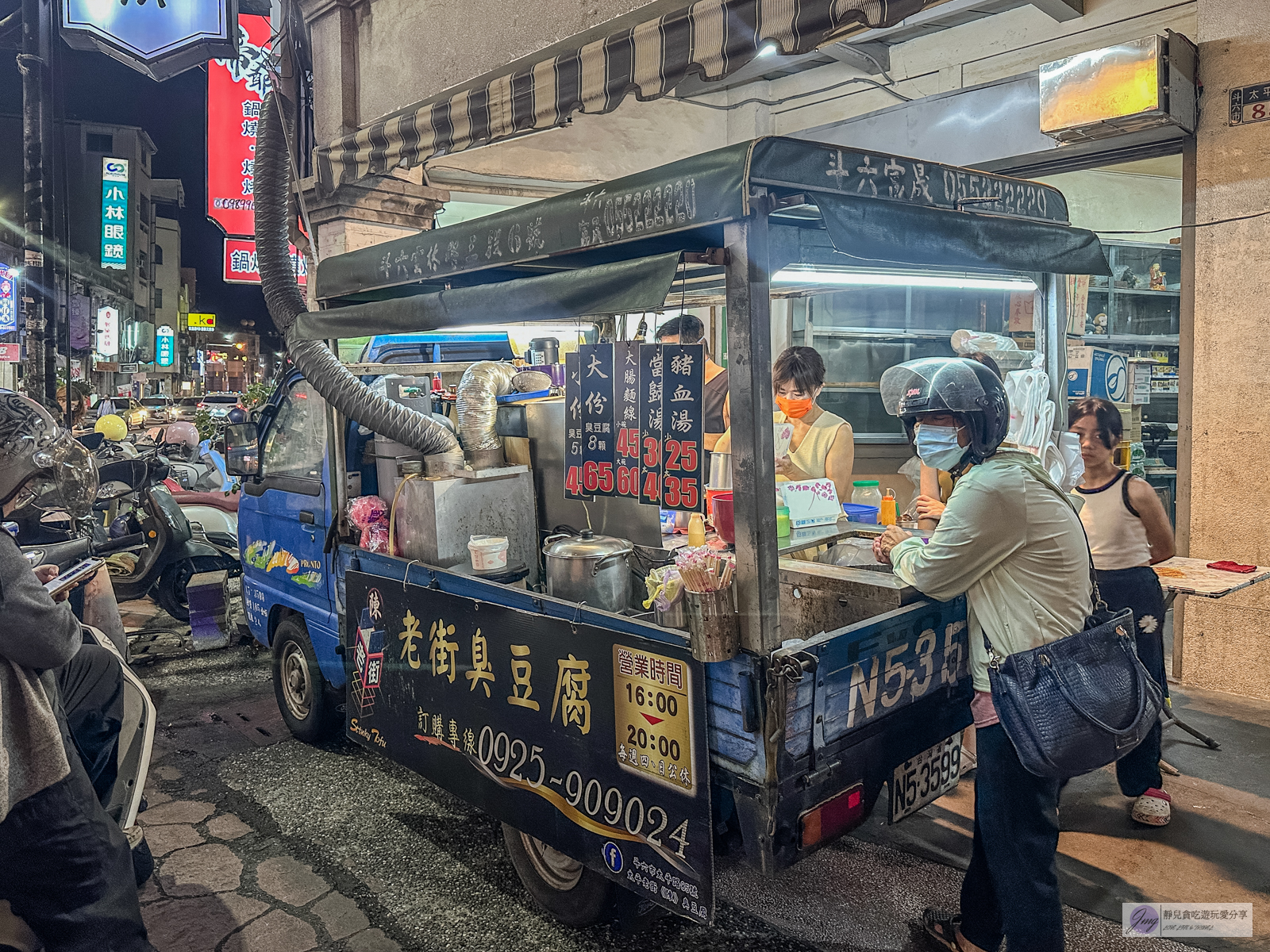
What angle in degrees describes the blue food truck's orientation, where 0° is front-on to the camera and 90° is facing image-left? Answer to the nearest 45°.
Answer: approximately 135°

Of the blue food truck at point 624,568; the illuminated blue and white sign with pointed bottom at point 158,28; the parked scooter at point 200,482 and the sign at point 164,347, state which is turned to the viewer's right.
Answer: the parked scooter

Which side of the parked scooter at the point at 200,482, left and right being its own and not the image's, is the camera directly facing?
right

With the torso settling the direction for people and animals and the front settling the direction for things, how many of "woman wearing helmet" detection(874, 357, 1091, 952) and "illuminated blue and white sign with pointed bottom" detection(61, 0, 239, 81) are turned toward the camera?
1

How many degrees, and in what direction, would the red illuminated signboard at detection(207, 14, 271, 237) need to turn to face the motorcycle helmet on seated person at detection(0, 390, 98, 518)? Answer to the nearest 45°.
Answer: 0° — it already faces it

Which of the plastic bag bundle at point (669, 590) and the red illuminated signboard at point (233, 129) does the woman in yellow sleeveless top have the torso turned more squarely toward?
the plastic bag bundle

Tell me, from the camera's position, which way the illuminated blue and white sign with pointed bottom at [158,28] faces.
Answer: facing the viewer

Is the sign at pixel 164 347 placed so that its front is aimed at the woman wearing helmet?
yes

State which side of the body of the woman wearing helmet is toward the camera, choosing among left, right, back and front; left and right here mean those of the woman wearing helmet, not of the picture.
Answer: left

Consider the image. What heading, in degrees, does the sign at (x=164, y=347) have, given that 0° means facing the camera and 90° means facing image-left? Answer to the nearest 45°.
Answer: approximately 0°

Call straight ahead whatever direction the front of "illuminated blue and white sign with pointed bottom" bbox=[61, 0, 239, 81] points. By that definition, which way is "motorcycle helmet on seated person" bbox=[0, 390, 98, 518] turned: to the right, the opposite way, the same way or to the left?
to the left

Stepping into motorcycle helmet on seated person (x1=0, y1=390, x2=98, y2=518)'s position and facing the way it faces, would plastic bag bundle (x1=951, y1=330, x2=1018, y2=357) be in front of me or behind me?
in front

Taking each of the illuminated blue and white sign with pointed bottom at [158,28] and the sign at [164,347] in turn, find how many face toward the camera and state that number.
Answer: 2
